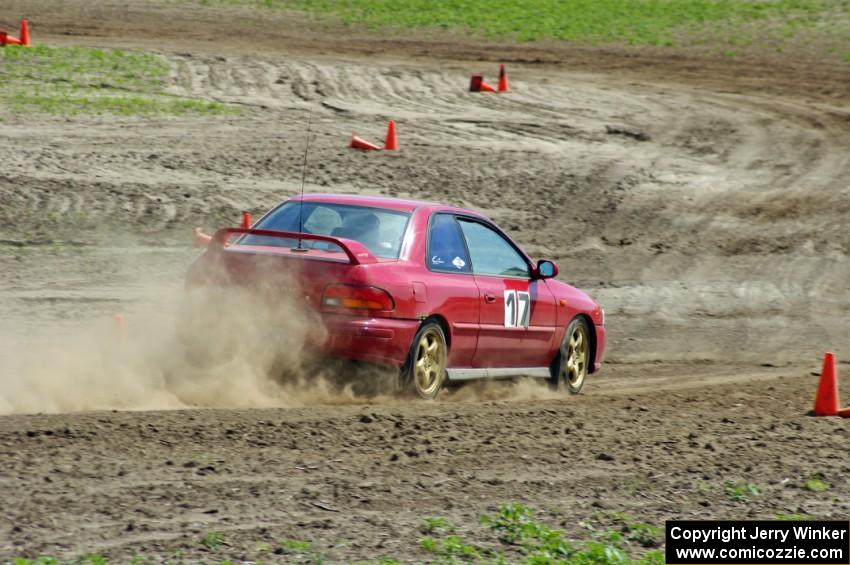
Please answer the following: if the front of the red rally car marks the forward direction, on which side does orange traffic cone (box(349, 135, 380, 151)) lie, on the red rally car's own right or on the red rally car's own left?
on the red rally car's own left

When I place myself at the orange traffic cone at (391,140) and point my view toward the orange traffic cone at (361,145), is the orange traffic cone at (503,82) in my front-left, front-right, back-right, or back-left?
back-right

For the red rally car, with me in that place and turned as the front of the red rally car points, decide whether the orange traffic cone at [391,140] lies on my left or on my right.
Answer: on my left

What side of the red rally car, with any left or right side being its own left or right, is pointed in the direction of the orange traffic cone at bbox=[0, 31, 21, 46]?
left

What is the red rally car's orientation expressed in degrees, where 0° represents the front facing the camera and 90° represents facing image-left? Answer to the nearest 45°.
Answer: approximately 225°

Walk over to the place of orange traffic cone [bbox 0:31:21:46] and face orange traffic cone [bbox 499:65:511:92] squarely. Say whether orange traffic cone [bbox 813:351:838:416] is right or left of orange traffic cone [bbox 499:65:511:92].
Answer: right

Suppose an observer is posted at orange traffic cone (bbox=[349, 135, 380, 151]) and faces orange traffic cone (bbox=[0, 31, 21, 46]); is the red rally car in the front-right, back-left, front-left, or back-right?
back-left

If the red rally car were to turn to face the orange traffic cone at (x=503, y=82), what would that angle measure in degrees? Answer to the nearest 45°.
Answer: approximately 45° to its left
